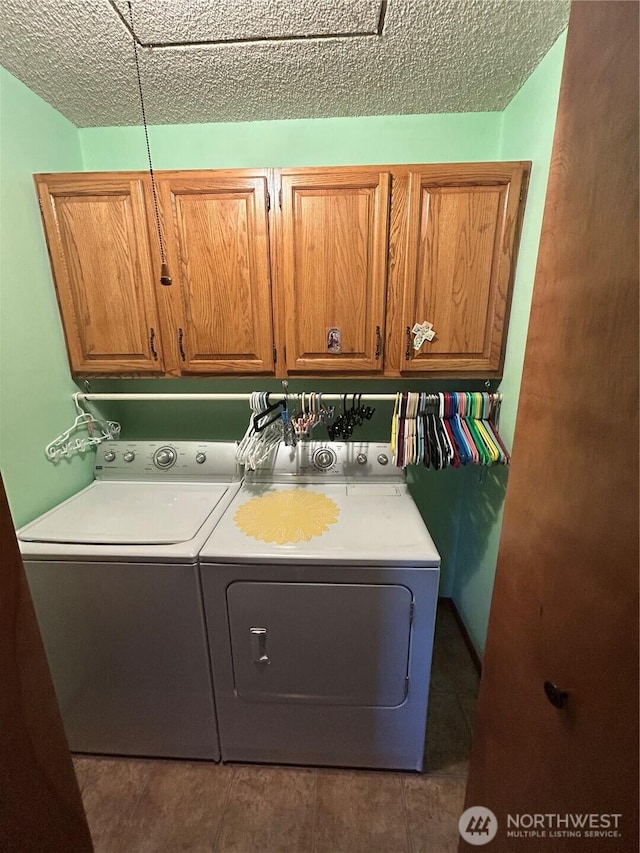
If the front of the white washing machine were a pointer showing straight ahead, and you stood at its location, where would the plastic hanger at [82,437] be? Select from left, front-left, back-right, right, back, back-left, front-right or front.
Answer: back

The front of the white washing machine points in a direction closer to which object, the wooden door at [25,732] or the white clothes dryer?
the wooden door

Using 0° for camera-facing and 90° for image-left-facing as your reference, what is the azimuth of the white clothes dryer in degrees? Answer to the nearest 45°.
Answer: approximately 0°

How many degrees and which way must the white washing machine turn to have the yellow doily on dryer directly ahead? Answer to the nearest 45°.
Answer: approximately 90° to its left

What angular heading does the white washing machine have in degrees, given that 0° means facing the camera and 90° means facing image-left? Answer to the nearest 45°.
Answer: approximately 0°

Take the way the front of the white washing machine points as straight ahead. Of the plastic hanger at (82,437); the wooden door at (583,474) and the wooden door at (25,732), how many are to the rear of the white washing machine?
1

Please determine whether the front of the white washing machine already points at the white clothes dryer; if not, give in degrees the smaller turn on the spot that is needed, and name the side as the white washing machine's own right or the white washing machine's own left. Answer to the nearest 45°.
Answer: approximately 45° to the white washing machine's own left

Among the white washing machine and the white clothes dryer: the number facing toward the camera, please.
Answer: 2

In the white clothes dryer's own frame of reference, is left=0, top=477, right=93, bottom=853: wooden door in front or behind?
in front

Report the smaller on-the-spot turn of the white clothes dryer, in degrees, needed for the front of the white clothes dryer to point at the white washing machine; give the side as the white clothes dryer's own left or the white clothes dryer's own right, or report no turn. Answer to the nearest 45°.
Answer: approximately 90° to the white clothes dryer's own right
